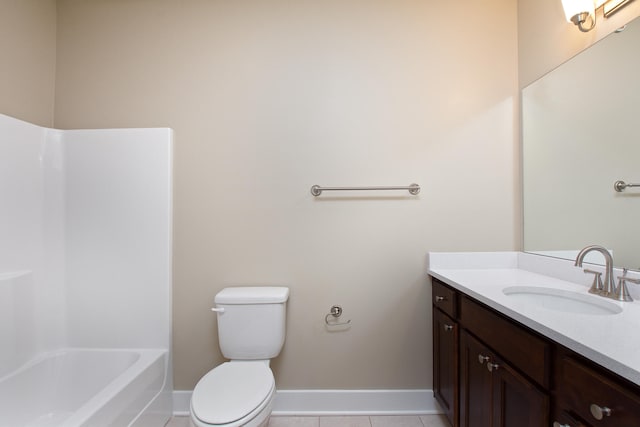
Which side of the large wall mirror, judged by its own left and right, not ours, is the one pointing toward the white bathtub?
front

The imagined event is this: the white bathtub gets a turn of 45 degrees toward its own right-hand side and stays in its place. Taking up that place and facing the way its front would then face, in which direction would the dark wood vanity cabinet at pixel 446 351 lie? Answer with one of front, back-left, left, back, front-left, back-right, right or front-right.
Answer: front-left

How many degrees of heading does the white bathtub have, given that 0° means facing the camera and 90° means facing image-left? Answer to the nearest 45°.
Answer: approximately 315°

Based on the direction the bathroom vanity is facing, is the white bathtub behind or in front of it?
in front

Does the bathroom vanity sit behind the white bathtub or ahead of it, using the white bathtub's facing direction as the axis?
ahead

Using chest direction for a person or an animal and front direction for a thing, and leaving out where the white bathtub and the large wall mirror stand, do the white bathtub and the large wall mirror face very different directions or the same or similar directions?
very different directions

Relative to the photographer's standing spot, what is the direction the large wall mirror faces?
facing the viewer and to the left of the viewer

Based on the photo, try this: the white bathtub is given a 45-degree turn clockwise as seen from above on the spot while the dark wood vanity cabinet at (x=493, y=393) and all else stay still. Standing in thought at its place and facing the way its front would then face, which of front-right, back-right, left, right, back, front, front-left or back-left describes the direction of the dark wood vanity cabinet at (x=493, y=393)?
front-left

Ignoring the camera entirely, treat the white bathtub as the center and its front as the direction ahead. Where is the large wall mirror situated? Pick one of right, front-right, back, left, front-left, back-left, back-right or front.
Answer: front

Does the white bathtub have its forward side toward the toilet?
yes

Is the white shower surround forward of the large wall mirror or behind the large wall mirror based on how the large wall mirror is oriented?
forward

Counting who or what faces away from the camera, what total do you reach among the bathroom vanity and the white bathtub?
0

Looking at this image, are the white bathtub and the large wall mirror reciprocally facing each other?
yes

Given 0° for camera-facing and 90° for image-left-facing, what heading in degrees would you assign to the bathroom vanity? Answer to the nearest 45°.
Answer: approximately 45°

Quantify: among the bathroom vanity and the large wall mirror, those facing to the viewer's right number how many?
0

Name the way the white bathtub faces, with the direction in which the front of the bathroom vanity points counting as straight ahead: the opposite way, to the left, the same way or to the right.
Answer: the opposite way

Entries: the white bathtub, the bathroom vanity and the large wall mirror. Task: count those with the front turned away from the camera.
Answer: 0
